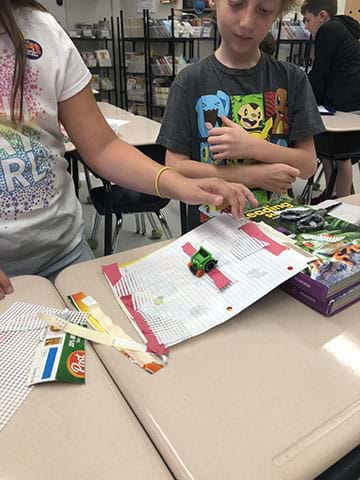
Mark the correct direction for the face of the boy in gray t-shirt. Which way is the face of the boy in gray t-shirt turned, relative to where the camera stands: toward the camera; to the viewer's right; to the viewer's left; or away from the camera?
toward the camera

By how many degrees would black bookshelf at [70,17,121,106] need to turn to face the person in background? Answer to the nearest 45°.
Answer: approximately 45° to its left

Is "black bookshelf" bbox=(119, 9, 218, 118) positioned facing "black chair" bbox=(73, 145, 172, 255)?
yes

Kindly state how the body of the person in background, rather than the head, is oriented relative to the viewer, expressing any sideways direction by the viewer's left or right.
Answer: facing to the left of the viewer

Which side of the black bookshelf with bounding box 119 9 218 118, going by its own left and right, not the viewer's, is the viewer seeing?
front

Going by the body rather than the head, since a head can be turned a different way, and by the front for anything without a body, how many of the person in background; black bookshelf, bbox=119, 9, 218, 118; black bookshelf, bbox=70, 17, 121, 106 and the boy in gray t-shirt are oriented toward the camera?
3

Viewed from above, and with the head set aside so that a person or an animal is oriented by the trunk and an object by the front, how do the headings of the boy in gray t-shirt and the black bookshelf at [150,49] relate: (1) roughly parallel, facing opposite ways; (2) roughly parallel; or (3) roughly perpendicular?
roughly parallel

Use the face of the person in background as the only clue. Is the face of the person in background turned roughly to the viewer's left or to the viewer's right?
to the viewer's left

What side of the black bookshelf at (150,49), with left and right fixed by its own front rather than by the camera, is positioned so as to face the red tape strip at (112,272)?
front

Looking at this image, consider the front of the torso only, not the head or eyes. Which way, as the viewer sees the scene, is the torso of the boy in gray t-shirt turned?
toward the camera

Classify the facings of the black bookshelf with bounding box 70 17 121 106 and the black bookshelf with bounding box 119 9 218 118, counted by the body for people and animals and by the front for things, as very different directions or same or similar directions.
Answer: same or similar directions

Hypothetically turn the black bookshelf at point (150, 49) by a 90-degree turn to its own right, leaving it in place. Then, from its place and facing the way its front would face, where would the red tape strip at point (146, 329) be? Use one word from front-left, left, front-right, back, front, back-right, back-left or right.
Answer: left

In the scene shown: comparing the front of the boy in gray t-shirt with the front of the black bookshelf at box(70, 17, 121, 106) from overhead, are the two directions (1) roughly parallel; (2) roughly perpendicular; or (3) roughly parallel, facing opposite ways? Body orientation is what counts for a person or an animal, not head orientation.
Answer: roughly parallel

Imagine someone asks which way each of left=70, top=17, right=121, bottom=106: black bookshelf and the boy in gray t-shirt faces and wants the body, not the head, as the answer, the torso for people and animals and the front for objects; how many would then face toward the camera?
2

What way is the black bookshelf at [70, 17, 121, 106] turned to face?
toward the camera
